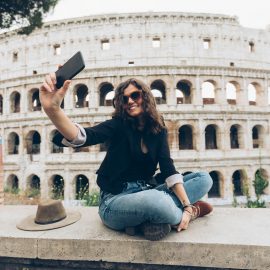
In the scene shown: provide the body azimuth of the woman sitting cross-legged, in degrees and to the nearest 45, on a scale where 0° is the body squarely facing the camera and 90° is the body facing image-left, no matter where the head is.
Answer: approximately 315°

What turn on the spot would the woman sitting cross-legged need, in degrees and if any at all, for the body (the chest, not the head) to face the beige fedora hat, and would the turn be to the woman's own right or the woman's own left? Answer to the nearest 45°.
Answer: approximately 135° to the woman's own right

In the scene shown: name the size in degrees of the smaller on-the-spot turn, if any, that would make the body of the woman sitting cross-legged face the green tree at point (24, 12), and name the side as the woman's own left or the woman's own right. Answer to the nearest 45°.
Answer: approximately 180°

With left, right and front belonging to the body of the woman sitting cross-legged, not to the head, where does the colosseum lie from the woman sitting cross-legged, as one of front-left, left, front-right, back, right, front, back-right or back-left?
back-left
